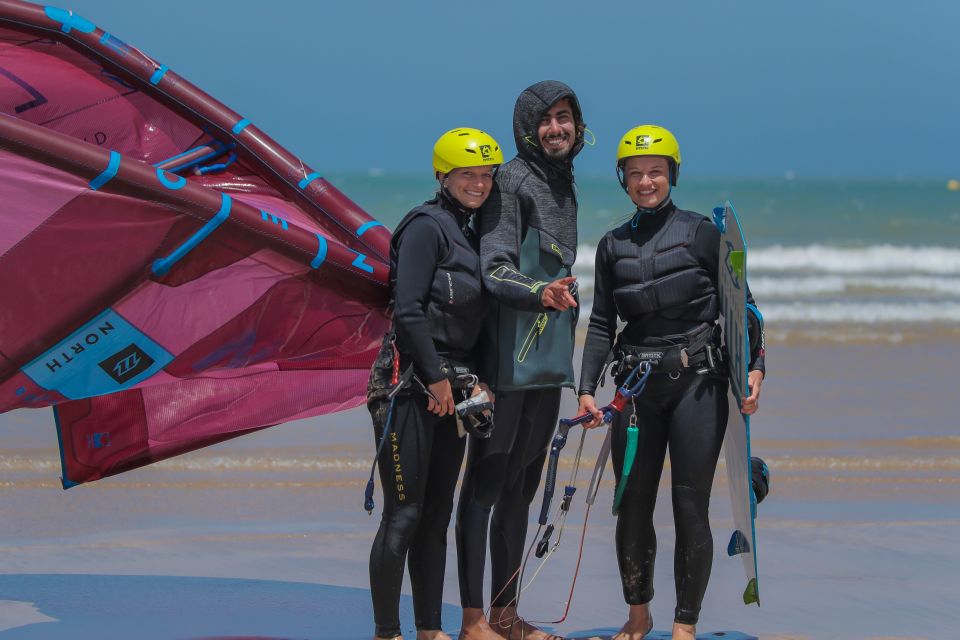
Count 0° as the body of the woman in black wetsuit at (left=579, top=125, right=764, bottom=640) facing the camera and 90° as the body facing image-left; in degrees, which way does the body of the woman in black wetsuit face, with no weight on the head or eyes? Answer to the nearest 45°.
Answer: approximately 0°

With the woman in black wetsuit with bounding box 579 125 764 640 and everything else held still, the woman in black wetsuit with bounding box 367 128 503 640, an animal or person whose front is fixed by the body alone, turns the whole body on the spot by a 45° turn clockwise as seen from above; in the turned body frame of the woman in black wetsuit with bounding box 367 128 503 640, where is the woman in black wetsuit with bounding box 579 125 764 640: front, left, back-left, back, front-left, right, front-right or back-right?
left

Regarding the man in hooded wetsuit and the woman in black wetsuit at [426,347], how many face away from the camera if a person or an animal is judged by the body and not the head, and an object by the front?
0

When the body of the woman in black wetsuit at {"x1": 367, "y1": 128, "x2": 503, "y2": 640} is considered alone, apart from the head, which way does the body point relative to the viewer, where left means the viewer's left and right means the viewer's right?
facing the viewer and to the right of the viewer

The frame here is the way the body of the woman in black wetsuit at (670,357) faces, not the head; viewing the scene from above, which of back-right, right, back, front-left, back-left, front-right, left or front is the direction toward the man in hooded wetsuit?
right
